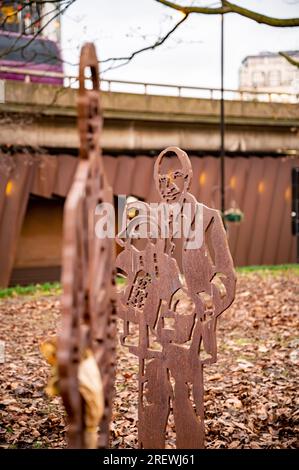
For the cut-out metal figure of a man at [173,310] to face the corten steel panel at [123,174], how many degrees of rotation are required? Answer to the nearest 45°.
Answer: approximately 180°

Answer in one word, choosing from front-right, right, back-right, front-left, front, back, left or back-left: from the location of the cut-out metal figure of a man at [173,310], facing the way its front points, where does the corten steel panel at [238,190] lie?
back

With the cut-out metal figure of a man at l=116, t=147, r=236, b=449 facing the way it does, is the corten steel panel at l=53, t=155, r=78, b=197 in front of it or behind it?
behind

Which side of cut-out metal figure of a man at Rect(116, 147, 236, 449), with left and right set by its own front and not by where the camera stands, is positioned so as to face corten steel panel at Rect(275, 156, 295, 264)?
back

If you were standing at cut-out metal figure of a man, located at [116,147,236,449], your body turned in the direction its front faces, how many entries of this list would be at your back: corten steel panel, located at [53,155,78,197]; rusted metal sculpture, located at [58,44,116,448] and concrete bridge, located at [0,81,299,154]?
2

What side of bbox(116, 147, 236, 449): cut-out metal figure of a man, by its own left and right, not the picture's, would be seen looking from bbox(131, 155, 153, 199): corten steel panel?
back

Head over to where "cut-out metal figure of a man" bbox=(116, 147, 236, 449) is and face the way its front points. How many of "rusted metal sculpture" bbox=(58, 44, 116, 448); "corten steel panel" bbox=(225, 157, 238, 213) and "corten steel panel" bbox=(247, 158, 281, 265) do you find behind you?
2

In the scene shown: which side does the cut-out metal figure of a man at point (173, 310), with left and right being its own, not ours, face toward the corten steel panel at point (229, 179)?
back

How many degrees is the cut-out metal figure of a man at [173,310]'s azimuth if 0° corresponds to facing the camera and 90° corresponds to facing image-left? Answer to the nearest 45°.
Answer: approximately 0°

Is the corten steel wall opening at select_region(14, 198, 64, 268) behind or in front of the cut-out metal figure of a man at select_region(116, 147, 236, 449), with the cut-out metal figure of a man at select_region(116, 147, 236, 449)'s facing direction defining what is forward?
behind

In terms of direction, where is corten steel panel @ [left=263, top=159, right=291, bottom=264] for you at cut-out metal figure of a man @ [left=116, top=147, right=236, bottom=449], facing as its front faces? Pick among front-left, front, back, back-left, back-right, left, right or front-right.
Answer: back

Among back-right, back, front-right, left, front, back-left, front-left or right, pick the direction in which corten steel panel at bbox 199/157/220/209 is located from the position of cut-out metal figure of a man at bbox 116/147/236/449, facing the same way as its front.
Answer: back

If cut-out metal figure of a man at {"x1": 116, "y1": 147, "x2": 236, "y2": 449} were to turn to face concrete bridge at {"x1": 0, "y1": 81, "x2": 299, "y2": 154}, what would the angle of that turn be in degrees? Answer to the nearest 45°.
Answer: approximately 180°
